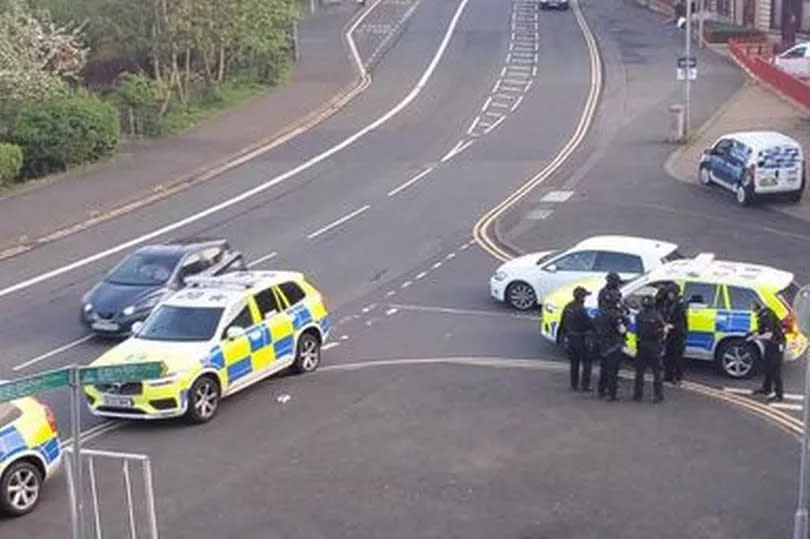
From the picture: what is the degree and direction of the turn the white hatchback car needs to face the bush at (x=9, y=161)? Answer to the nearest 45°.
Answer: approximately 45° to its right

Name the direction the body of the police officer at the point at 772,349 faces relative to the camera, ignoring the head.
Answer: to the viewer's left

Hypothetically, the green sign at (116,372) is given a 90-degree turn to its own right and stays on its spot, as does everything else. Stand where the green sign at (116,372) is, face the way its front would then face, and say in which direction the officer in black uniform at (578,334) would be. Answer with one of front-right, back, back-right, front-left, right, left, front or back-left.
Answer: back-right

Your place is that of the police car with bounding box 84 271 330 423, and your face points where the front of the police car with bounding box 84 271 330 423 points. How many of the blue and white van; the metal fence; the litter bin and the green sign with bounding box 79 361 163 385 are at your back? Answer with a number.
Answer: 2

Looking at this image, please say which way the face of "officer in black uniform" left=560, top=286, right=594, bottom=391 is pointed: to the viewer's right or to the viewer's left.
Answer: to the viewer's right

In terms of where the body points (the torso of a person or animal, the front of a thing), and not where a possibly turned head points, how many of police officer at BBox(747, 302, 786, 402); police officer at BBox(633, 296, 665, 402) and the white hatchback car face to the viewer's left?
2

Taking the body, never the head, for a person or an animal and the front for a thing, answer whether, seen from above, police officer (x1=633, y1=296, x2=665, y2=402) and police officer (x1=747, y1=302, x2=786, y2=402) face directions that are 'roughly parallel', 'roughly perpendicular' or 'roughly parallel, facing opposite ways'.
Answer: roughly perpendicular

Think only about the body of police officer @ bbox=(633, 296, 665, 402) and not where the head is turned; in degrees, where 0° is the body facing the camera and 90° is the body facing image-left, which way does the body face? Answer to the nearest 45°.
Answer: approximately 180°

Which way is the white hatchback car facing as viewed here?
to the viewer's left
